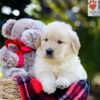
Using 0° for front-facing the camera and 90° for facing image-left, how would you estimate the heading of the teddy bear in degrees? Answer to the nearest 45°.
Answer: approximately 315°
